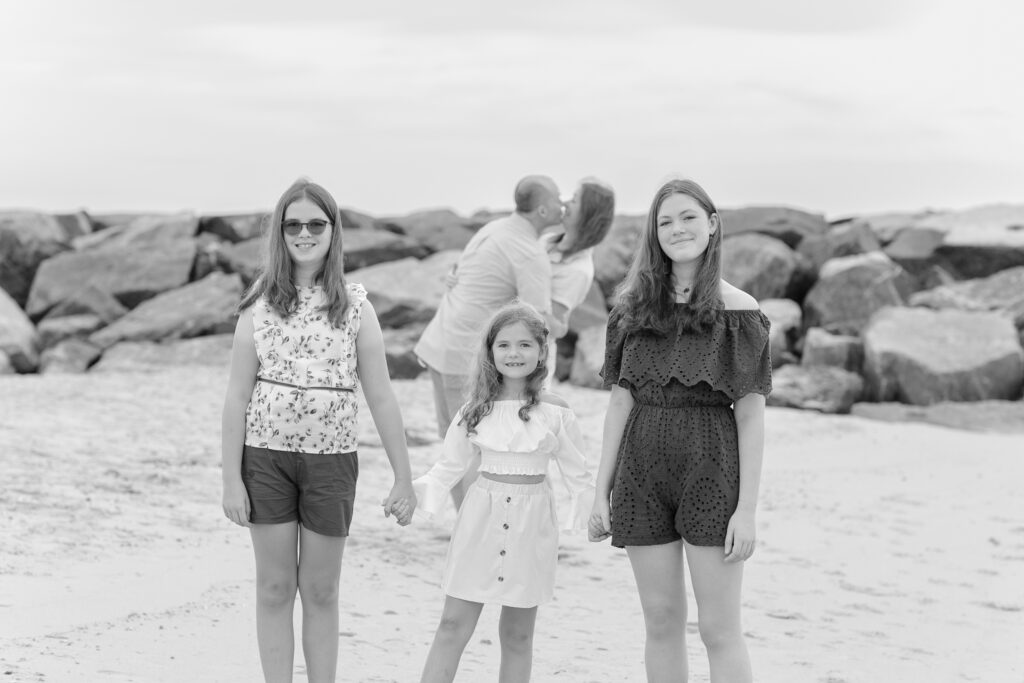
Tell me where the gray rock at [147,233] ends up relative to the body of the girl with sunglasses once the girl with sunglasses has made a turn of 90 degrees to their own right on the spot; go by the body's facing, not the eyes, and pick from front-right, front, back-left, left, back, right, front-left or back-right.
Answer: right

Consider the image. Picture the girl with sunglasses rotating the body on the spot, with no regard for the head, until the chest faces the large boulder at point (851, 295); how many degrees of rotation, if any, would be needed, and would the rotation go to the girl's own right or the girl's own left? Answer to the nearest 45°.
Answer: approximately 135° to the girl's own left

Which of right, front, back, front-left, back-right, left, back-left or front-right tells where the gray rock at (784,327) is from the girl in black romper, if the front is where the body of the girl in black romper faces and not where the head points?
back

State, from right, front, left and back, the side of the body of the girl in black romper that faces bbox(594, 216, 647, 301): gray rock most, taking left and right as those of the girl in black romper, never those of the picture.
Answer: back

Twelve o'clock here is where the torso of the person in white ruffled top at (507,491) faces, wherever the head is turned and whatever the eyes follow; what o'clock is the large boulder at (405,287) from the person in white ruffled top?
The large boulder is roughly at 6 o'clock from the person in white ruffled top.

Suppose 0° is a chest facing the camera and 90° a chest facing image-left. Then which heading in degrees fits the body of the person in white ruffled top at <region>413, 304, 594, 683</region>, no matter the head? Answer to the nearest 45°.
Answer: approximately 0°

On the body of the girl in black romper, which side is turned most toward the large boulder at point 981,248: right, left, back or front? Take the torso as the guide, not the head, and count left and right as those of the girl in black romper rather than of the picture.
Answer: back

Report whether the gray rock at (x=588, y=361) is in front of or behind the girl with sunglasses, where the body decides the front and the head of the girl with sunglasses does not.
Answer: behind

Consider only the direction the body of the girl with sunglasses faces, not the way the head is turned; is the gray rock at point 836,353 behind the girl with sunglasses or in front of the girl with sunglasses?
behind

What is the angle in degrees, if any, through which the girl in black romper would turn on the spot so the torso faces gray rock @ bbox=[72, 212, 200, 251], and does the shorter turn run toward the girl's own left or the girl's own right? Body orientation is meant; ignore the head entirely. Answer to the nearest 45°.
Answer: approximately 135° to the girl's own right

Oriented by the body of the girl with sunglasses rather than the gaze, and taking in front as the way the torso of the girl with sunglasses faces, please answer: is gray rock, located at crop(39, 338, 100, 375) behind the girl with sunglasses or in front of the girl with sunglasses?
behind
